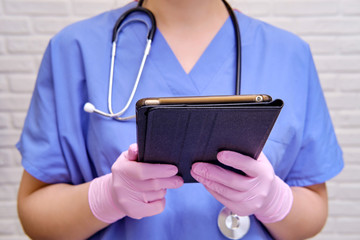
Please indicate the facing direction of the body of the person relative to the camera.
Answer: toward the camera
